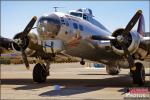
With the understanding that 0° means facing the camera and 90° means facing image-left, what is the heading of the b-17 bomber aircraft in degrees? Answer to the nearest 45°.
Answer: approximately 45°
